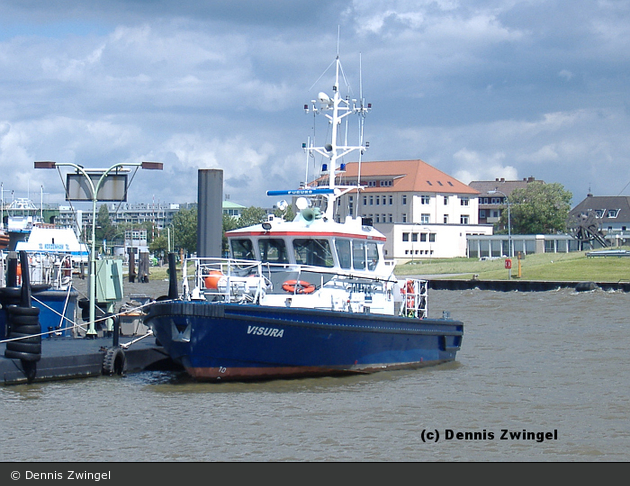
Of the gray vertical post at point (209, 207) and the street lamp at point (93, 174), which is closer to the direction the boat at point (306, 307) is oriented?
the street lamp

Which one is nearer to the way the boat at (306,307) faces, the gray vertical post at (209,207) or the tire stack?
the tire stack

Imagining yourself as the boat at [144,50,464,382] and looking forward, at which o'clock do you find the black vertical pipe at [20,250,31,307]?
The black vertical pipe is roughly at 1 o'clock from the boat.

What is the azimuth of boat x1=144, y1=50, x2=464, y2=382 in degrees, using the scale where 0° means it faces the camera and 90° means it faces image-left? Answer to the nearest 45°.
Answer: approximately 45°

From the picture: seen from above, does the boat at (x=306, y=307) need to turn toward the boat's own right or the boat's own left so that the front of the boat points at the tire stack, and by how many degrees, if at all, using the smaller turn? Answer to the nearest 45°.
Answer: approximately 45° to the boat's own right

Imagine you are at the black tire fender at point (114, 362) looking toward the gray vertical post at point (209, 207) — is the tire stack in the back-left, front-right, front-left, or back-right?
back-left

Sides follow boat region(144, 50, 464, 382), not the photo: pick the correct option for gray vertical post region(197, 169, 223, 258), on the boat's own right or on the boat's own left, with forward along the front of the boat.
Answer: on the boat's own right
